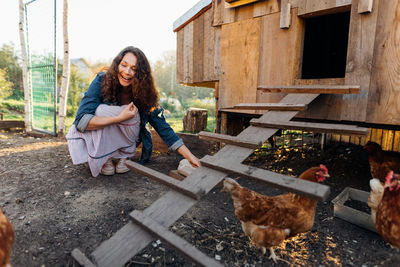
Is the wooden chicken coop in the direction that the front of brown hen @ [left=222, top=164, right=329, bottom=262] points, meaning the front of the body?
no

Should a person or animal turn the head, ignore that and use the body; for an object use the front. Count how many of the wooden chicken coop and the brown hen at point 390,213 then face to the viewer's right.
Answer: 0

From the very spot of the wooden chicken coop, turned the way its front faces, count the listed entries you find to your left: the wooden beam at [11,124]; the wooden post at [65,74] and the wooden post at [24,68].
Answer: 0

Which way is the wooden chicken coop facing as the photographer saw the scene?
facing the viewer and to the left of the viewer

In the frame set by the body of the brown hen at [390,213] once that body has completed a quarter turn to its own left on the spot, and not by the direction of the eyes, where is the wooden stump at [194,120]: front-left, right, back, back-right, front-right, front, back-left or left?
back

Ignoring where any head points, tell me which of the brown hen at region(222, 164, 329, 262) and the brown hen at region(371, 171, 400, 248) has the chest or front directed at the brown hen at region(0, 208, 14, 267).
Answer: the brown hen at region(371, 171, 400, 248)

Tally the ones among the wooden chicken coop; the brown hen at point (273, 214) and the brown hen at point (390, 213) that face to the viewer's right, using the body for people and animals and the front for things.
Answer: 1

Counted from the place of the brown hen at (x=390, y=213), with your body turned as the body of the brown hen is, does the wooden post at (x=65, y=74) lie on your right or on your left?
on your right

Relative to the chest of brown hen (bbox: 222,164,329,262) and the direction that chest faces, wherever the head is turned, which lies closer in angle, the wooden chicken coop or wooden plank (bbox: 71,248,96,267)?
the wooden chicken coop

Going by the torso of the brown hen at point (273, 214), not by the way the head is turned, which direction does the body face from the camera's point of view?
to the viewer's right

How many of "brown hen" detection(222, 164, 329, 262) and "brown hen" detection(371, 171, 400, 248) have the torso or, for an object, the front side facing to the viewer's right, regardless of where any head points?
1

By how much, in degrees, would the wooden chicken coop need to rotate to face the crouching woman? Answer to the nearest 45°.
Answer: approximately 45° to its right

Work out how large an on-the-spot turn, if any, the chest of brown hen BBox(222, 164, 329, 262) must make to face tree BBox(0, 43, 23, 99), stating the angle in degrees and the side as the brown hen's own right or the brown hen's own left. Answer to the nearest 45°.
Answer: approximately 135° to the brown hen's own left

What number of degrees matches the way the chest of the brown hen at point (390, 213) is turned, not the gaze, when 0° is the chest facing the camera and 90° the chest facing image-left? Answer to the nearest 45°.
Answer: approximately 45°

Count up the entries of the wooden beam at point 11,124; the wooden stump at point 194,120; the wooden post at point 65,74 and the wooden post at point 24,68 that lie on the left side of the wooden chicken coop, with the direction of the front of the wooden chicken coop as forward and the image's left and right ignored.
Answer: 0

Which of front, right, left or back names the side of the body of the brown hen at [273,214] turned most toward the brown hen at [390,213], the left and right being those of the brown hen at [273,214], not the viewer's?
front

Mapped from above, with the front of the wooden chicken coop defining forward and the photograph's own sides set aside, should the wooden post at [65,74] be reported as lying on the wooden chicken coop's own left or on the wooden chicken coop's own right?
on the wooden chicken coop's own right
